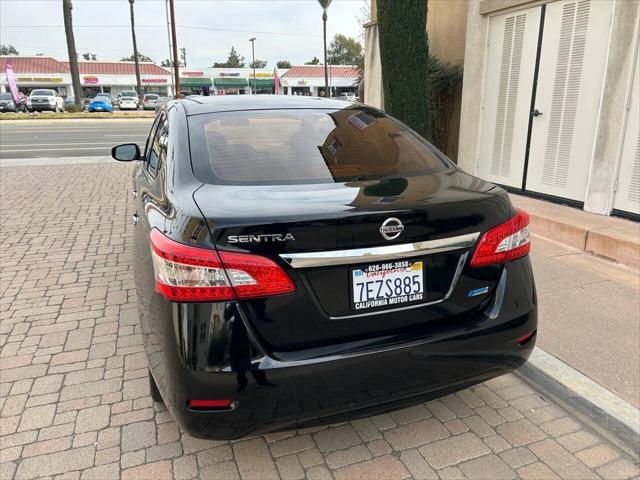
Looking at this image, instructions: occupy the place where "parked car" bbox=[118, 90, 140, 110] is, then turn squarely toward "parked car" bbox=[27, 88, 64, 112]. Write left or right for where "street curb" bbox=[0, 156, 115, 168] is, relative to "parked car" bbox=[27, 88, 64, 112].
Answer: left

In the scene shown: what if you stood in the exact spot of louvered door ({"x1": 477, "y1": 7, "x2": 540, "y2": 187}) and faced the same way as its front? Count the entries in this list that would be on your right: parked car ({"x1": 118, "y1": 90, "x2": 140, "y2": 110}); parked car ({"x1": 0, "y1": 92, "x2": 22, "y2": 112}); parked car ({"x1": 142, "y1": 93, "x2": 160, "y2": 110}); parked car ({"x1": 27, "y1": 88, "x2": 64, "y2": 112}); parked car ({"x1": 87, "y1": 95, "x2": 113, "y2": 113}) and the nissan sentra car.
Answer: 5

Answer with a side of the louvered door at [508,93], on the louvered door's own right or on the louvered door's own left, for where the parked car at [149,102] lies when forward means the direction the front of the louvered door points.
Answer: on the louvered door's own right

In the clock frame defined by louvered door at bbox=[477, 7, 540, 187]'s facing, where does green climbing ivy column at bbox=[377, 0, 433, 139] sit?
The green climbing ivy column is roughly at 2 o'clock from the louvered door.

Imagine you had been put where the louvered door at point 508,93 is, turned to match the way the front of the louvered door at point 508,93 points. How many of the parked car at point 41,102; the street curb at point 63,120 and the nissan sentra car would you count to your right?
2

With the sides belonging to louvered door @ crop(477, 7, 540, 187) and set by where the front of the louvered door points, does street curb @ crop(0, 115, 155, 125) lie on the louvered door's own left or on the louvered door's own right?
on the louvered door's own right

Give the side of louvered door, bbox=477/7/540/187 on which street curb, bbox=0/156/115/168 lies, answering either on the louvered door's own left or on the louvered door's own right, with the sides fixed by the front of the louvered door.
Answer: on the louvered door's own right

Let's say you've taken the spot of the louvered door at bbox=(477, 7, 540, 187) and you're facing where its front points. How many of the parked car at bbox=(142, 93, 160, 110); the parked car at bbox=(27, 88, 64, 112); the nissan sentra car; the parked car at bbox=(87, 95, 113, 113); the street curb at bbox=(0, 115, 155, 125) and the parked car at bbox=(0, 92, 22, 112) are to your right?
5

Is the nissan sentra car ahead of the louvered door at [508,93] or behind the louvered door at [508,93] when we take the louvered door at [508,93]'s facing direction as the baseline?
ahead

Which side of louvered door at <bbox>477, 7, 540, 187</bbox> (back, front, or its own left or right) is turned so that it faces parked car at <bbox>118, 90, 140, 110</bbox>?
right

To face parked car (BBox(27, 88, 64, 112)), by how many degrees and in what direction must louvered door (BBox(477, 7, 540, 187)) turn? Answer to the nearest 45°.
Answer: approximately 90° to its right

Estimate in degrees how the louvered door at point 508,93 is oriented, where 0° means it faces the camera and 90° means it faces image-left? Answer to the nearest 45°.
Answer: approximately 45°
